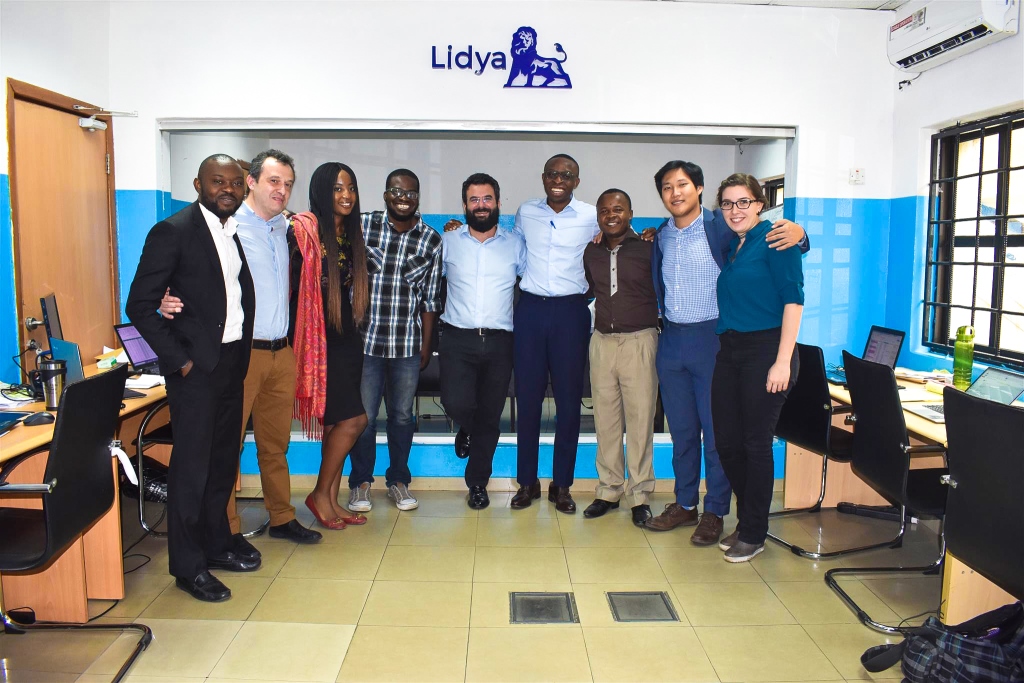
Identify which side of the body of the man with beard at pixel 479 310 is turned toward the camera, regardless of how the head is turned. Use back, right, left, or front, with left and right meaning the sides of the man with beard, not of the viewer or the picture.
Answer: front

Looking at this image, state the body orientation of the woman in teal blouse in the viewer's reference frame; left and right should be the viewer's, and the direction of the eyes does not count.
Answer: facing the viewer and to the left of the viewer

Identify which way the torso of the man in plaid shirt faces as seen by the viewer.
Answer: toward the camera

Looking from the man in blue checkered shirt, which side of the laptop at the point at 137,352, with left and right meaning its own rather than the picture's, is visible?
front

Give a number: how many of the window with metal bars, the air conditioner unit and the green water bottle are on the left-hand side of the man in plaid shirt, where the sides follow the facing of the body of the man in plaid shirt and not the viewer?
3

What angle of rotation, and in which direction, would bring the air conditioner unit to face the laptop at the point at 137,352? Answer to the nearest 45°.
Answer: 0° — it already faces it

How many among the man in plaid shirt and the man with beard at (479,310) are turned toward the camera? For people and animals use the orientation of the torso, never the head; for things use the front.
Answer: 2

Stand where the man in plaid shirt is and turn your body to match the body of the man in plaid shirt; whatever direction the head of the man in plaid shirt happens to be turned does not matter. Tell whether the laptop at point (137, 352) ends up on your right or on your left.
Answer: on your right

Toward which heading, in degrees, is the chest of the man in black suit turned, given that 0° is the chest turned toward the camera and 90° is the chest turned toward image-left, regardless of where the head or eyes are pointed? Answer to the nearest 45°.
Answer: approximately 315°

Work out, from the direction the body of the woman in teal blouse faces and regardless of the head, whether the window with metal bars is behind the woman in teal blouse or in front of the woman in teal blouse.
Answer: behind

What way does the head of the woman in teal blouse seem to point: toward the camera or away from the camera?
toward the camera

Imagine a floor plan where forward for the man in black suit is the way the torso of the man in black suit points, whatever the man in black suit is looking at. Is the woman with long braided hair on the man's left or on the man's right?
on the man's left
